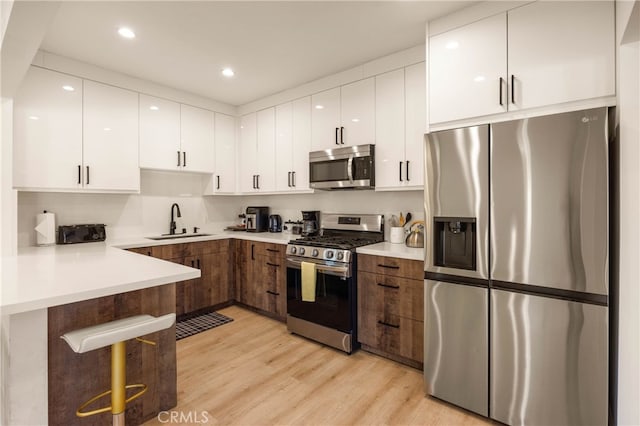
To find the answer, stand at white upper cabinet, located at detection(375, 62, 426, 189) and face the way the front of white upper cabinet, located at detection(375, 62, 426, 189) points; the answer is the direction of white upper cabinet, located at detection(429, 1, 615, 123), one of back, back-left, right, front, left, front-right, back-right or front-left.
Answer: left

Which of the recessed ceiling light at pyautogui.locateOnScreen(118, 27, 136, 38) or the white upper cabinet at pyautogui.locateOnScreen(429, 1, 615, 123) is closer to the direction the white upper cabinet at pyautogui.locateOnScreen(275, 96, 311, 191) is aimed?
the recessed ceiling light

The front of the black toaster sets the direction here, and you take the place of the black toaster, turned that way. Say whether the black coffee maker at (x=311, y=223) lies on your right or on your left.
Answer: on your left

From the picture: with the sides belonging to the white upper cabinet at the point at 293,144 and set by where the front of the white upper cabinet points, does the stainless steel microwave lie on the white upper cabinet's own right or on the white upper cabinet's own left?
on the white upper cabinet's own left

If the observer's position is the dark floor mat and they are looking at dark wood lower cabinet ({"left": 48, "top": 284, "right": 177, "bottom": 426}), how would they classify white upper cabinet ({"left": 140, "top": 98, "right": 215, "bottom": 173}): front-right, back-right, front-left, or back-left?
back-right

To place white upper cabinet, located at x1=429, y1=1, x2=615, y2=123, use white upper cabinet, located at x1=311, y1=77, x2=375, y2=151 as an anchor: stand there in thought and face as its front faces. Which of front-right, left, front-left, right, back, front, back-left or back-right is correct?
left
